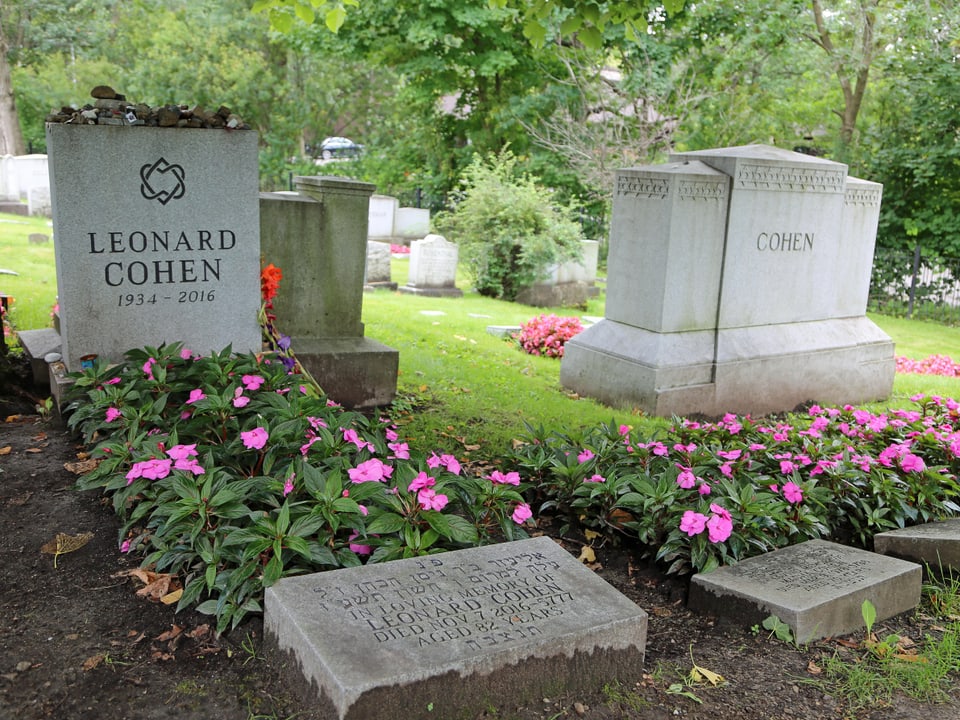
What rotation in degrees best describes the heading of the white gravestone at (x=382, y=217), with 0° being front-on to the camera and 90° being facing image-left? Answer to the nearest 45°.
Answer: approximately 0°

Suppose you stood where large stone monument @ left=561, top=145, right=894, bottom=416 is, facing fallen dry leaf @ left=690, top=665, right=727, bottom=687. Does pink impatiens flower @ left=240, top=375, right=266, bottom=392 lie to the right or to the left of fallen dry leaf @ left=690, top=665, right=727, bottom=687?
right

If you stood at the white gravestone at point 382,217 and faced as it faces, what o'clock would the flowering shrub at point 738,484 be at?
The flowering shrub is roughly at 12 o'clock from the white gravestone.

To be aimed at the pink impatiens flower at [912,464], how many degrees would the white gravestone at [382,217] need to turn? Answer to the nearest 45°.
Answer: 0° — it already faces it

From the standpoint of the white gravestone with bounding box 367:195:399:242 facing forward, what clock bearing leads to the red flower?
The red flower is roughly at 12 o'clock from the white gravestone.

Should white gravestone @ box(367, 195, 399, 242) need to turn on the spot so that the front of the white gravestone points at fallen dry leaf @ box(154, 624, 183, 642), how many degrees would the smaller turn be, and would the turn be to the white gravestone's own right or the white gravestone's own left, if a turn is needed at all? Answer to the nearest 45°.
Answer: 0° — it already faces it

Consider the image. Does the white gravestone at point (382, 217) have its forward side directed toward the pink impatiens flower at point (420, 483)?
yes

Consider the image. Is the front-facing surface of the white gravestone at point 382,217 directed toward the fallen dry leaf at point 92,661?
yes

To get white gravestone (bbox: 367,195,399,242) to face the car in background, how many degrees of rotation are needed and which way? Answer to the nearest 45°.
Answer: approximately 180°
